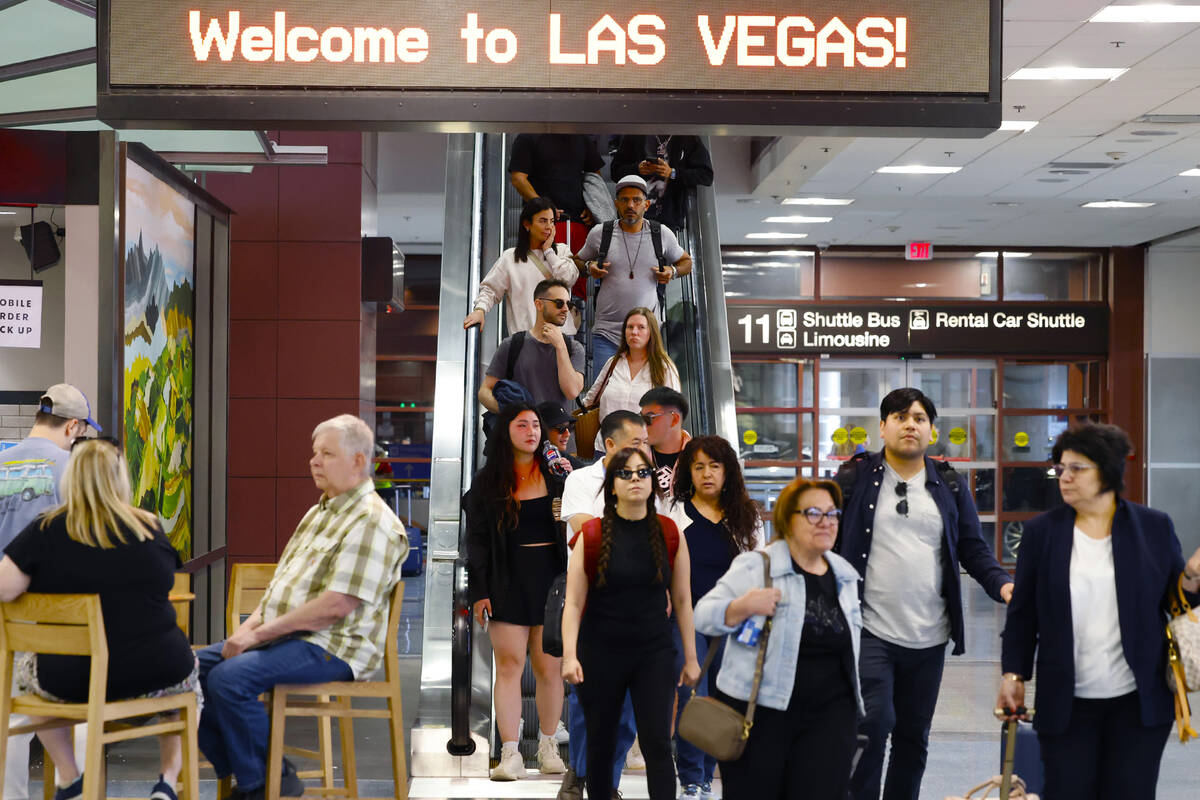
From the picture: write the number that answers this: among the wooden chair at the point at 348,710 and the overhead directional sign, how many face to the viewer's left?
1

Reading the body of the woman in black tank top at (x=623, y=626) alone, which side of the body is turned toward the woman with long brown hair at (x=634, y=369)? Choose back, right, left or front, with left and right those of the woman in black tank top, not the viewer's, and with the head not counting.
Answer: back

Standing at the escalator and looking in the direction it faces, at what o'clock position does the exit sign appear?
The exit sign is roughly at 7 o'clock from the escalator.

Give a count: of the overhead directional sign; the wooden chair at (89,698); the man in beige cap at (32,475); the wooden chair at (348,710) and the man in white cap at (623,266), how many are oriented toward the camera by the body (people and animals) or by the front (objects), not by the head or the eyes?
2

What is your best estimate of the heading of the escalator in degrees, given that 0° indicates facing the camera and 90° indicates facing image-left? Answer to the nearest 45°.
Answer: approximately 0°

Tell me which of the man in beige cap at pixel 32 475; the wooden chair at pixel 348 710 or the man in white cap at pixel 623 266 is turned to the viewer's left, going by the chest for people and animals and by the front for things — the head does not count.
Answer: the wooden chair

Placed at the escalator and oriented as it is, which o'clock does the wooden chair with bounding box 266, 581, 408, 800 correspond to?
The wooden chair is roughly at 12 o'clock from the escalator.

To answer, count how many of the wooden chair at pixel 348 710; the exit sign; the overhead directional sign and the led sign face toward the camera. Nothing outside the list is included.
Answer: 3

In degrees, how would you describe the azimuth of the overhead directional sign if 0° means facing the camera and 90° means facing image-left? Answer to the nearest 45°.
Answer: approximately 0°
